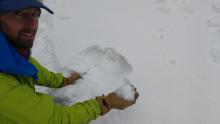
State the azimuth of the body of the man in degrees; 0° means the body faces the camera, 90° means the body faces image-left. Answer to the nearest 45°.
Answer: approximately 270°

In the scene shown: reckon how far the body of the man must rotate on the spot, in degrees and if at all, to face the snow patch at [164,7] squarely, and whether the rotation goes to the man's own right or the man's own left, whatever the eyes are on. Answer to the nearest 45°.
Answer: approximately 45° to the man's own left

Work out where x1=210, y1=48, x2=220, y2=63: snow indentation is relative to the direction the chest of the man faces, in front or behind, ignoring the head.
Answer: in front

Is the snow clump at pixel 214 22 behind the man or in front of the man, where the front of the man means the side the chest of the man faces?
in front
